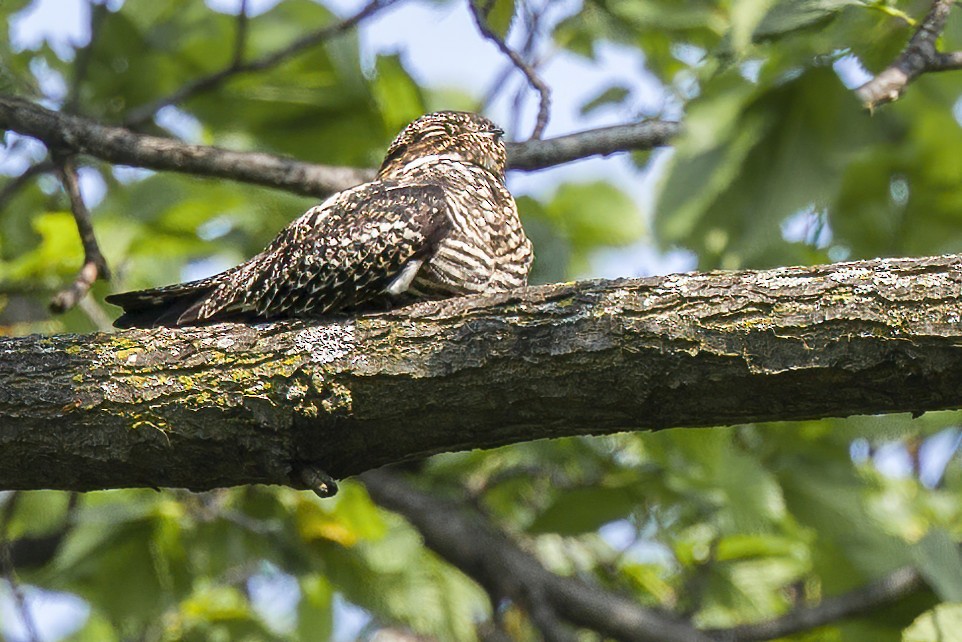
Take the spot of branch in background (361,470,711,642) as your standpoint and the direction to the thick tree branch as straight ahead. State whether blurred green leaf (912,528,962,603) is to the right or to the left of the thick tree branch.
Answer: left

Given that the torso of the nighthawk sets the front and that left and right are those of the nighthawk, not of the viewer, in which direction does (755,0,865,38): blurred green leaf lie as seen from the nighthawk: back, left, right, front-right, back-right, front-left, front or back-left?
front

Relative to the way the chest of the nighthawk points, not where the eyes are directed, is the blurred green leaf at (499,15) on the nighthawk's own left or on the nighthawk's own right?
on the nighthawk's own left

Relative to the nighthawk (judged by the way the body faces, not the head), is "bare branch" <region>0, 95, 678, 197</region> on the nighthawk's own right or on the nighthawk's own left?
on the nighthawk's own left

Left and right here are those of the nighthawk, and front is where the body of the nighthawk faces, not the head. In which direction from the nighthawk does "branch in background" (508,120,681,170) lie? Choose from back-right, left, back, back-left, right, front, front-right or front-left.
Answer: front-left

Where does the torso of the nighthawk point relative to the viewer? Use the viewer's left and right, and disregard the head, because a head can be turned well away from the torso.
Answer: facing to the right of the viewer

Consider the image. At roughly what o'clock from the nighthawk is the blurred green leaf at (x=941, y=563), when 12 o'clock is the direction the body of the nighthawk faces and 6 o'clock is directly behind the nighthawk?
The blurred green leaf is roughly at 12 o'clock from the nighthawk.
